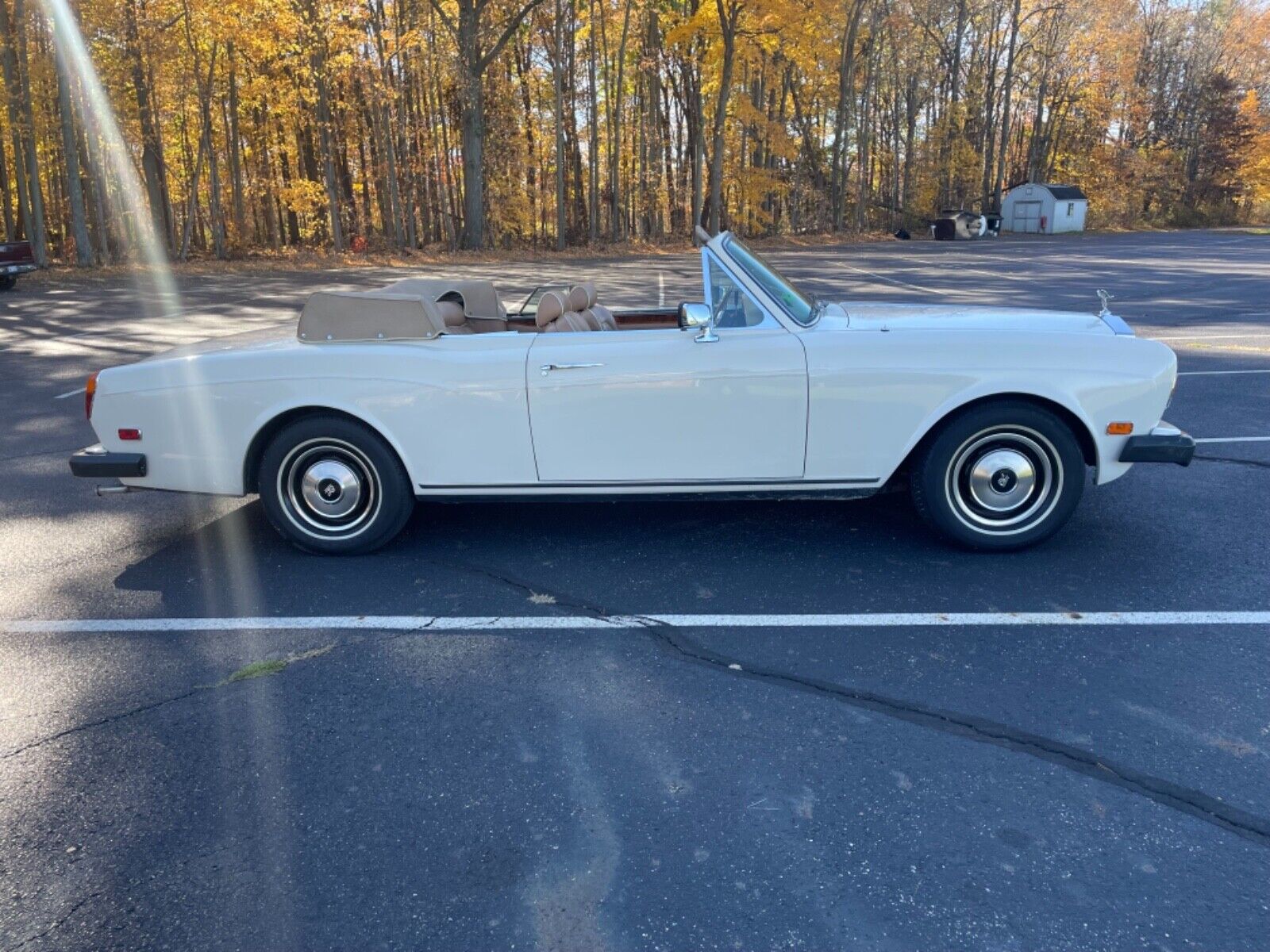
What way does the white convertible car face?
to the viewer's right

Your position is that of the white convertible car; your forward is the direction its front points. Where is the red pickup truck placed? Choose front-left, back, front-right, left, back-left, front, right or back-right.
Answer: back-left
